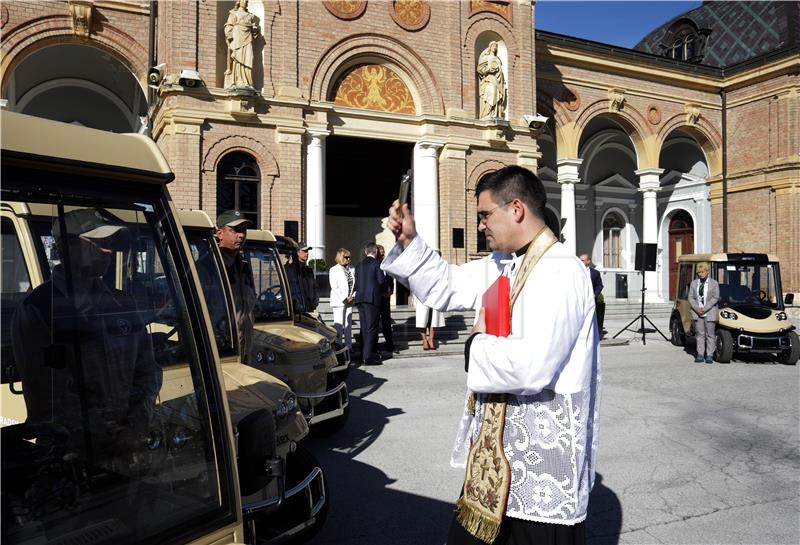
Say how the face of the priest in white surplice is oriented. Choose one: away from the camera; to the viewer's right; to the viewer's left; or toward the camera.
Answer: to the viewer's left

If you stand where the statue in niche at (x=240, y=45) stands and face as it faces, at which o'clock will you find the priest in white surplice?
The priest in white surplice is roughly at 12 o'clock from the statue in niche.

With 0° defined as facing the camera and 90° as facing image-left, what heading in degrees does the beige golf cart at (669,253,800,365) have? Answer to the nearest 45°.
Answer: approximately 315°

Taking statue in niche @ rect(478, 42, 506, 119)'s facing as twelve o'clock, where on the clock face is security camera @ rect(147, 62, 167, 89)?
The security camera is roughly at 2 o'clock from the statue in niche.

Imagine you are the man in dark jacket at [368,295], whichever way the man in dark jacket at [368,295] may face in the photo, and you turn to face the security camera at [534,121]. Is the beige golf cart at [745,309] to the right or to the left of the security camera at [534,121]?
right

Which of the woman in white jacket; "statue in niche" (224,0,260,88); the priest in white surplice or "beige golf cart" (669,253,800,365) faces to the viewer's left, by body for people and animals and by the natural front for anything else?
the priest in white surplice

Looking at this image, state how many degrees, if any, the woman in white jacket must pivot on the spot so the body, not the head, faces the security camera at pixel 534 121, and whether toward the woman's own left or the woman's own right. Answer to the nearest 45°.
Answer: approximately 90° to the woman's own left

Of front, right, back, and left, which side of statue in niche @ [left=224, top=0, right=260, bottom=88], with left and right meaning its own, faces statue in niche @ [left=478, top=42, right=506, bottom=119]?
left

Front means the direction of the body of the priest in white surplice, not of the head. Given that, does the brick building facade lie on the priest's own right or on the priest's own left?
on the priest's own right

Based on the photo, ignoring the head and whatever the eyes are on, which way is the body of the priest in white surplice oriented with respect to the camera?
to the viewer's left

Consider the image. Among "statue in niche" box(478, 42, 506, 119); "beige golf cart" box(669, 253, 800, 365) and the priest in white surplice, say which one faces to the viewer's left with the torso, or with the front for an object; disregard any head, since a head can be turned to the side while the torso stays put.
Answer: the priest in white surplice
